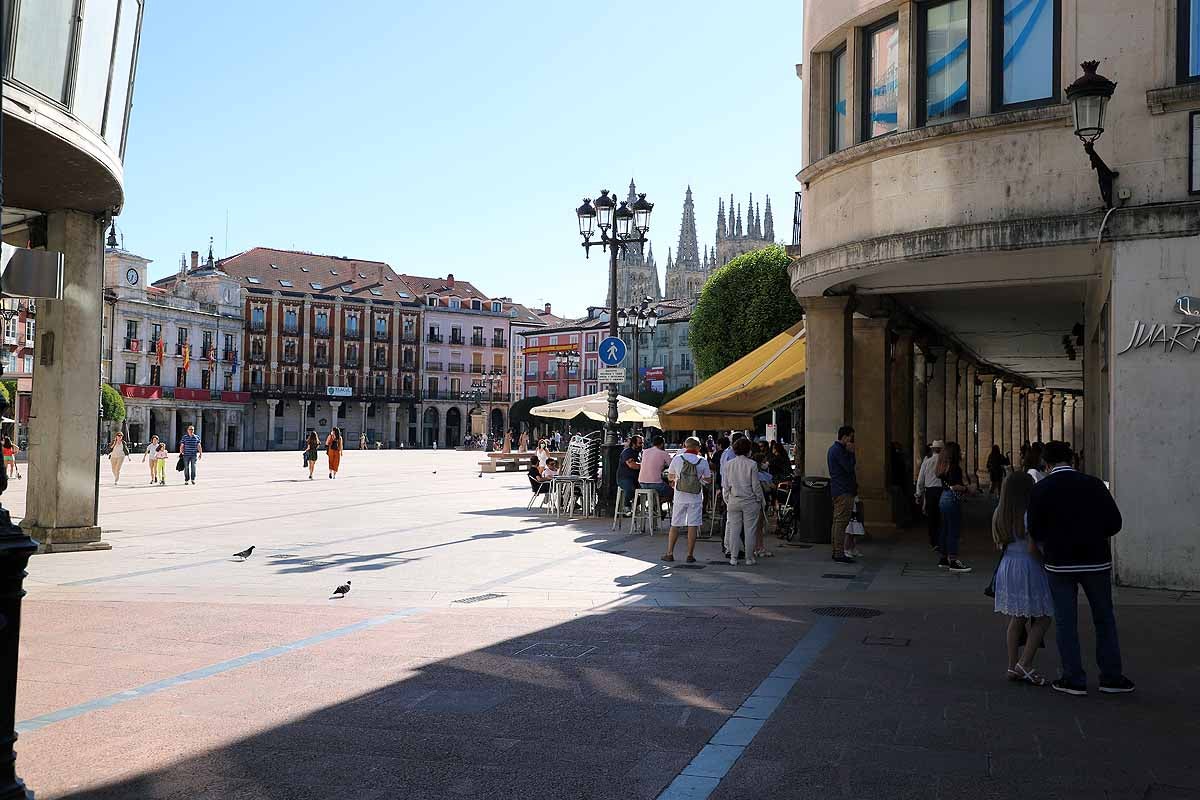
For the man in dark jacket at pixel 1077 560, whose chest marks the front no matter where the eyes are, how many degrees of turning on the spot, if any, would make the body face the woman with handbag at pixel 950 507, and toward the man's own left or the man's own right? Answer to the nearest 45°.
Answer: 0° — they already face them

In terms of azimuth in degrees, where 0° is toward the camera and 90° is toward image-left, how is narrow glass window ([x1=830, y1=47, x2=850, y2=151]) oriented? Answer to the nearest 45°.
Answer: approximately 45°

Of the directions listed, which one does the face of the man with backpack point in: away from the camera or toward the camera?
away from the camera

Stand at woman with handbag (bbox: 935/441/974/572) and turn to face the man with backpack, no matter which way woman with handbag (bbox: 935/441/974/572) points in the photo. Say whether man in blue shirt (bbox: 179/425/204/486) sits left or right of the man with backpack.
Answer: right

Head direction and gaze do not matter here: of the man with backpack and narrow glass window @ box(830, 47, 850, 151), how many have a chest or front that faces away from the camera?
1

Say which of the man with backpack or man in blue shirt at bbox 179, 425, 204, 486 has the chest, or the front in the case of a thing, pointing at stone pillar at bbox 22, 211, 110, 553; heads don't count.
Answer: the man in blue shirt

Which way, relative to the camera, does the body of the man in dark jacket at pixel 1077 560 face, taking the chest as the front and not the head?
away from the camera

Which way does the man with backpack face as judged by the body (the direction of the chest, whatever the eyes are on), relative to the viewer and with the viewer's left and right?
facing away from the viewer

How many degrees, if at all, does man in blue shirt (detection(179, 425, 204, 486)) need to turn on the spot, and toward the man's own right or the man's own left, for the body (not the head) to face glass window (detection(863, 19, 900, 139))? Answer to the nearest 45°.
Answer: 0° — they already face it
